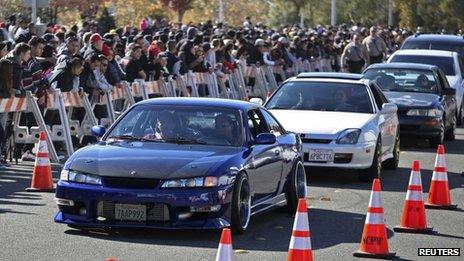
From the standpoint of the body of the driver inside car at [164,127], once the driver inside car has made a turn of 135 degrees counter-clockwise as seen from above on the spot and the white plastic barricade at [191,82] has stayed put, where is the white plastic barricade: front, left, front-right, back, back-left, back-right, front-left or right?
left

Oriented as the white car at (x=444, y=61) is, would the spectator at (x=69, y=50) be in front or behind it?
in front

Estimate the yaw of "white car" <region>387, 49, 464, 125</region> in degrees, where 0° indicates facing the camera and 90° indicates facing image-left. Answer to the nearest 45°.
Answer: approximately 45°

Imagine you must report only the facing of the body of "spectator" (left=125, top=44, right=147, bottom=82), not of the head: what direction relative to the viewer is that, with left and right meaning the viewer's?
facing the viewer and to the right of the viewer

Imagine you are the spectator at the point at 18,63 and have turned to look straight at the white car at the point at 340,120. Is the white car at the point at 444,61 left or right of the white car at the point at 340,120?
left

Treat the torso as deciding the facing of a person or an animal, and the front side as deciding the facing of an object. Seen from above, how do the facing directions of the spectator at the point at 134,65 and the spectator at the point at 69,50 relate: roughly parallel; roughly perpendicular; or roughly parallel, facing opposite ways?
roughly parallel

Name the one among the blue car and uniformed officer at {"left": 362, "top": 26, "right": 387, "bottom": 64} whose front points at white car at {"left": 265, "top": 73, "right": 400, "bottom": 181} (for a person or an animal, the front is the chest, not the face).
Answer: the uniformed officer

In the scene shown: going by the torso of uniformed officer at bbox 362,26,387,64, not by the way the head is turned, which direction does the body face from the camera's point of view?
toward the camera

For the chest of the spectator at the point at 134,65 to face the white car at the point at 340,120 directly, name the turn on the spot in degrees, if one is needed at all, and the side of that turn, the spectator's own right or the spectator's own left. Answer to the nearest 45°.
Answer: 0° — they already face it

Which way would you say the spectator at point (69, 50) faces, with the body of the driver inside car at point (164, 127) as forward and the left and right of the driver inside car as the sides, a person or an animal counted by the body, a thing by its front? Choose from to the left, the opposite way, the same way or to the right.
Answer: to the left

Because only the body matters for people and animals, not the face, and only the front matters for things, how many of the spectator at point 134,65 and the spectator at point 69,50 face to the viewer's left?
0
